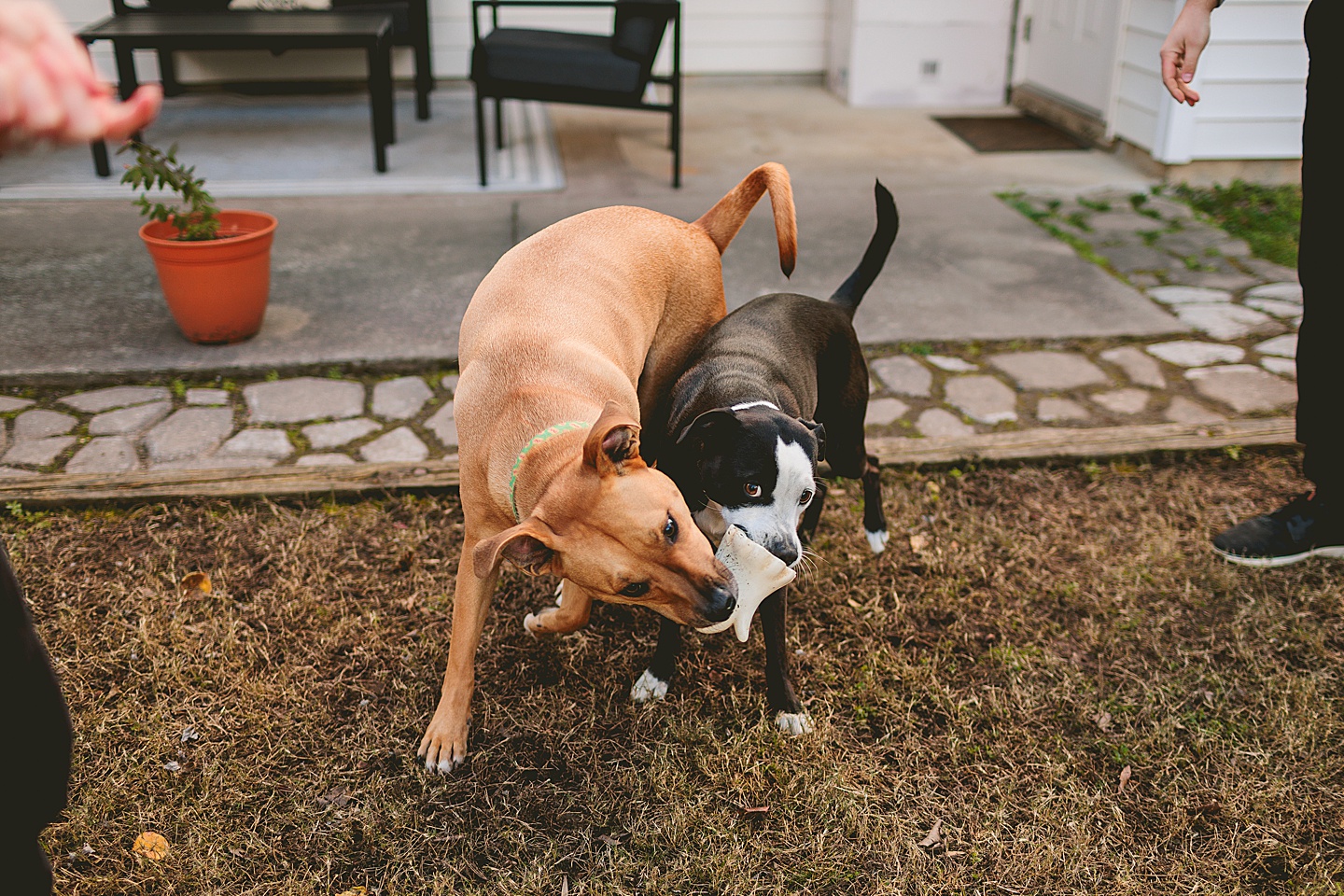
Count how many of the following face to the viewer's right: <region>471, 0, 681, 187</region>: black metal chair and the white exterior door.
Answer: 0

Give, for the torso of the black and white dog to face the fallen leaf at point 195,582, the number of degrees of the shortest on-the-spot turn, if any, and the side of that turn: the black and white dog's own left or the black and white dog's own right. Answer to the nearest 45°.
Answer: approximately 45° to the black and white dog's own right
